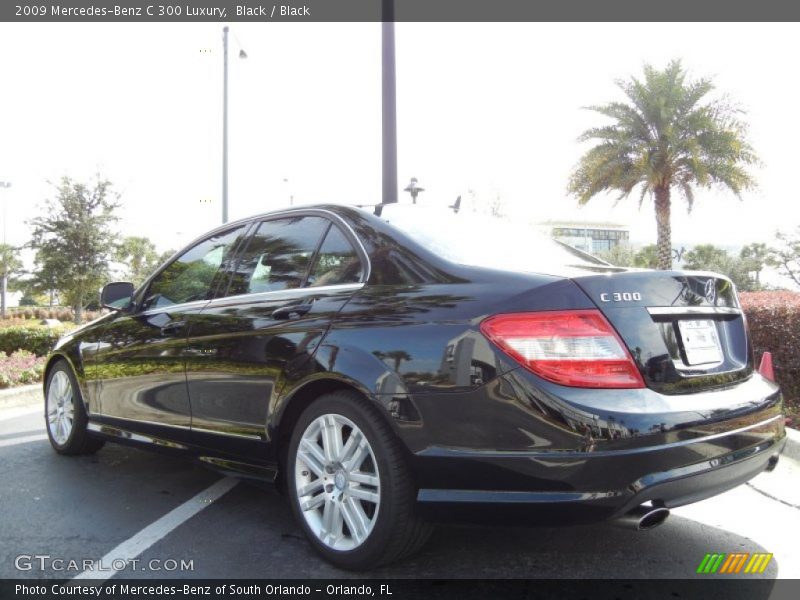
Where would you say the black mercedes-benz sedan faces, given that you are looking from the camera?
facing away from the viewer and to the left of the viewer

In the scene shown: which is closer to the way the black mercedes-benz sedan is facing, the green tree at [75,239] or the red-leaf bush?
the green tree

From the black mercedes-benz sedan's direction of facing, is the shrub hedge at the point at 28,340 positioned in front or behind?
in front

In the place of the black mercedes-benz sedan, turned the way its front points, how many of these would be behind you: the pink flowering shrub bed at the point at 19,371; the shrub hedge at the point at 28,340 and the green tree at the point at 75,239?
0

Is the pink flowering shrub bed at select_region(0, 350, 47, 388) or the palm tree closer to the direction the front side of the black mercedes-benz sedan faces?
the pink flowering shrub bed

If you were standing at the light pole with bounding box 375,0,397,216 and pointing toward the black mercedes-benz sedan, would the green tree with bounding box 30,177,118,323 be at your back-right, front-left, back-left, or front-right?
back-right

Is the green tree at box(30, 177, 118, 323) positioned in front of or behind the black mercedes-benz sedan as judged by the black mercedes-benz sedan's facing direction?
in front

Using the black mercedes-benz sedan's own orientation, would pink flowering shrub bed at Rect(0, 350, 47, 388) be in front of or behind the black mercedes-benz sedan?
in front

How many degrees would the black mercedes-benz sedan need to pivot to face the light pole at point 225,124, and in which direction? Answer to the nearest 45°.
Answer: approximately 45° to its right

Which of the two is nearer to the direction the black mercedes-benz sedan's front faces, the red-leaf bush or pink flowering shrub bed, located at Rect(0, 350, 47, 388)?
the pink flowering shrub bed

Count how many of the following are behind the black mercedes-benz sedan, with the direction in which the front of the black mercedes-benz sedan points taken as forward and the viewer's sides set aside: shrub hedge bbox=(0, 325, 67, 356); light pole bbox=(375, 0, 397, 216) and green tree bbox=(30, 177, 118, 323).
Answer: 0

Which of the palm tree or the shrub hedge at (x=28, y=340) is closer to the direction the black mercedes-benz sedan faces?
the shrub hedge
